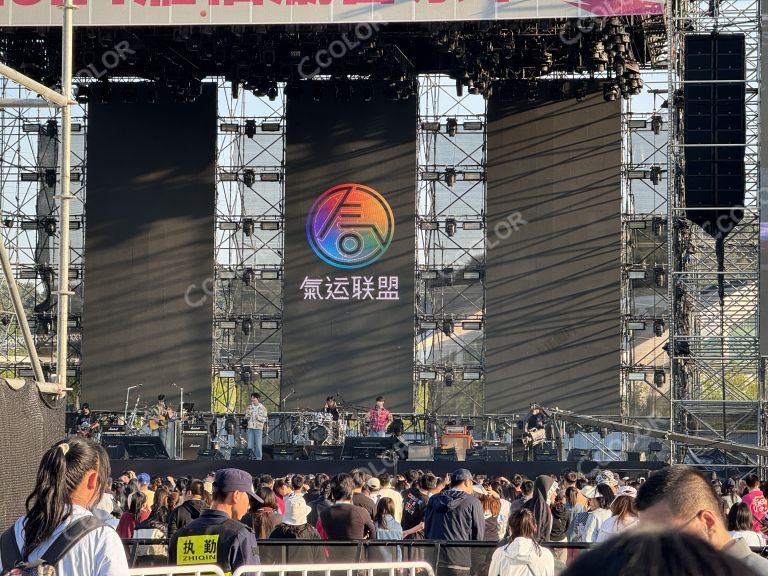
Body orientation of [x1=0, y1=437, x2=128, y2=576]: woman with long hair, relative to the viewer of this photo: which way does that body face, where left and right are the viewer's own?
facing away from the viewer and to the right of the viewer

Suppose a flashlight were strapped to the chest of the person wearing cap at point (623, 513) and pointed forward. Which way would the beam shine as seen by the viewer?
away from the camera

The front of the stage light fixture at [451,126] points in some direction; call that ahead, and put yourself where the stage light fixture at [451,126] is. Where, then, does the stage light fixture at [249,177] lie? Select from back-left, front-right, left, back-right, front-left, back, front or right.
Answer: right

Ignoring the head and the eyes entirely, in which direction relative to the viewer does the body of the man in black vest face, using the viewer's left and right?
facing away from the viewer and to the right of the viewer

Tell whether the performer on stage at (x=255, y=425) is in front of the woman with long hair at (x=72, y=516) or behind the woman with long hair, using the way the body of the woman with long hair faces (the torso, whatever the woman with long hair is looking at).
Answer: in front

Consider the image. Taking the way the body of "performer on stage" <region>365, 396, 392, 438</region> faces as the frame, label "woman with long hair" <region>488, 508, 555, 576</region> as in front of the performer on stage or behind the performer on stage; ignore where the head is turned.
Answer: in front

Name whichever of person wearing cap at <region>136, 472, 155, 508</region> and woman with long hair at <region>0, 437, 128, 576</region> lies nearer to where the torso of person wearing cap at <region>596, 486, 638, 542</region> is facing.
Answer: the person wearing cap

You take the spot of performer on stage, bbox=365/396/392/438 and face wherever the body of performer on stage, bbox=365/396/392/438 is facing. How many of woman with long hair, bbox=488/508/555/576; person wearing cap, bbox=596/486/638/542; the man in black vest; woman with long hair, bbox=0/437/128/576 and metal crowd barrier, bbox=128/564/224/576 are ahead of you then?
5

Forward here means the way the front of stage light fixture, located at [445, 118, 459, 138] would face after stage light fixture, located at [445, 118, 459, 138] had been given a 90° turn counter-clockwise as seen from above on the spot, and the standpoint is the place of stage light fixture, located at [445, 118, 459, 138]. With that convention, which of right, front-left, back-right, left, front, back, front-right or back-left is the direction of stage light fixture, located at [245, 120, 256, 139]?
back

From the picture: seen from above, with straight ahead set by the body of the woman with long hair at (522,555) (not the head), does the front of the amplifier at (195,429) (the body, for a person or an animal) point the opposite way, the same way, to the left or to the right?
the opposite way

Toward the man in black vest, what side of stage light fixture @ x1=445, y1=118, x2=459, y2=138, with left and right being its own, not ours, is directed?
front

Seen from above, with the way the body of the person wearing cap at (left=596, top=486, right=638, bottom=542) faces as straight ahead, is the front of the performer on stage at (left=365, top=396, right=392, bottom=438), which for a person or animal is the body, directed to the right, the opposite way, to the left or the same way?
the opposite way

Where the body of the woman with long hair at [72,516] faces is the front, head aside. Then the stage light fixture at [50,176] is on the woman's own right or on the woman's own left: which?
on the woman's own left

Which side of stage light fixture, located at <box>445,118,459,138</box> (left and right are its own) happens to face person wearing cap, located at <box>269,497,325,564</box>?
front

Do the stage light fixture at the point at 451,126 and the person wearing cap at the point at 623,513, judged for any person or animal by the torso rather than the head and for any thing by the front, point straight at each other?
yes

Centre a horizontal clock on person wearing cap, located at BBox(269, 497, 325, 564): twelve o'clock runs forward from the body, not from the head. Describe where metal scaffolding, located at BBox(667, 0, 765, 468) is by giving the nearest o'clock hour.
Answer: The metal scaffolding is roughly at 1 o'clock from the person wearing cap.

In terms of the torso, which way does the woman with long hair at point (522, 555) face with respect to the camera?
away from the camera

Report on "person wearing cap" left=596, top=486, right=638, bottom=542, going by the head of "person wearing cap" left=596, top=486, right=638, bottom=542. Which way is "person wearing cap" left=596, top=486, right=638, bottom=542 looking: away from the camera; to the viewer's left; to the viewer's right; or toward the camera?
away from the camera
